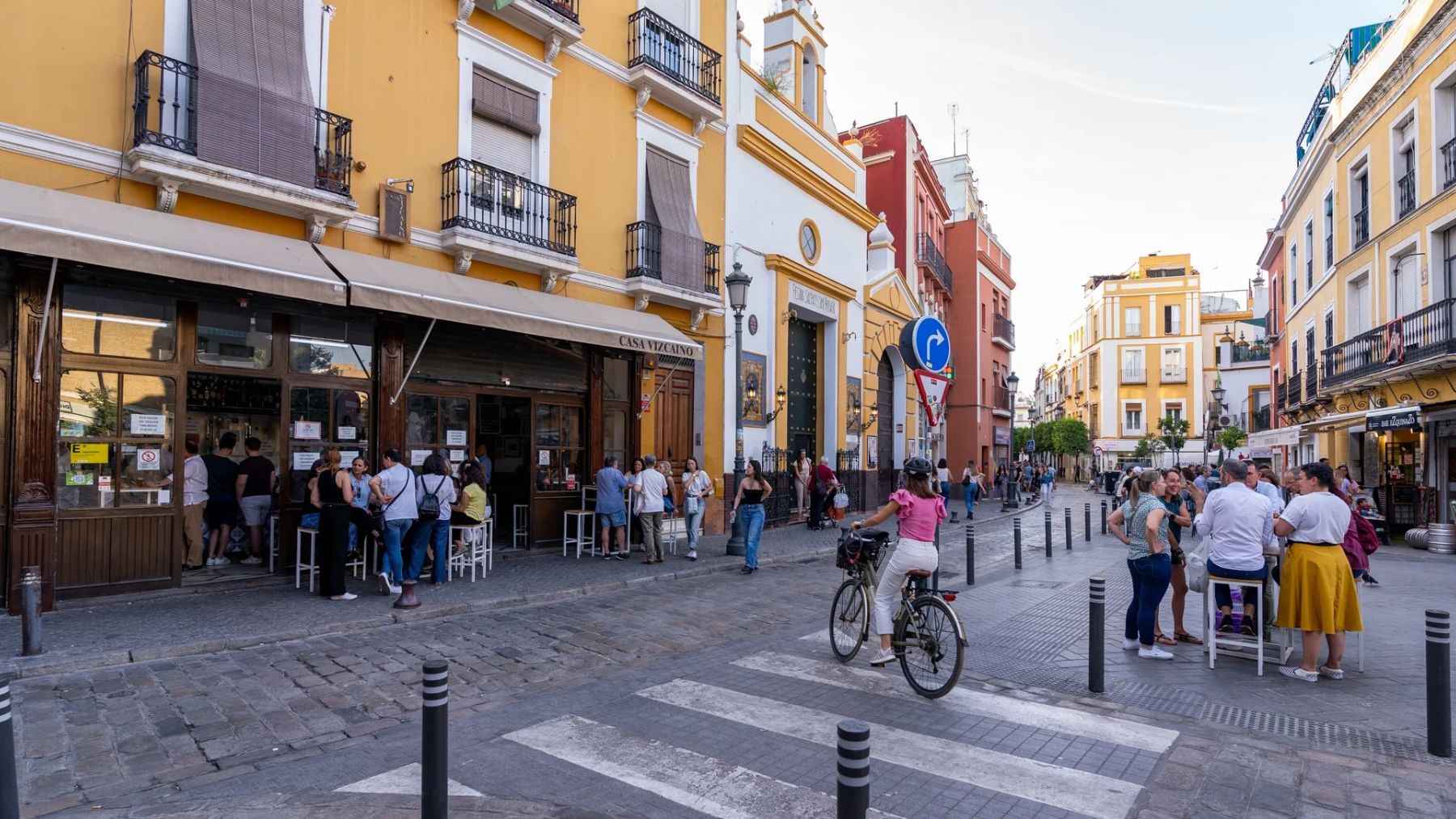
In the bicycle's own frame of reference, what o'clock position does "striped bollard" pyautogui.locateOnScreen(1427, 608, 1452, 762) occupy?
The striped bollard is roughly at 5 o'clock from the bicycle.

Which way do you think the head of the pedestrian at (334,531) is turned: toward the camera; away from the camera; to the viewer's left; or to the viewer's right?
away from the camera

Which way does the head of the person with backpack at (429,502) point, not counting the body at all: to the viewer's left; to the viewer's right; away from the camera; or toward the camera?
away from the camera

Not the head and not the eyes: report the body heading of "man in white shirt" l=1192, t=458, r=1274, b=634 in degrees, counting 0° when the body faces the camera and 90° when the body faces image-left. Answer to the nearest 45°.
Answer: approximately 180°

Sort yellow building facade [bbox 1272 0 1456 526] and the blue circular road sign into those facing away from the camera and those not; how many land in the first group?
0

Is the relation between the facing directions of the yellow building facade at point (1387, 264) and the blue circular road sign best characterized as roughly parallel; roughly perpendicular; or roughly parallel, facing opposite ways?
roughly perpendicular

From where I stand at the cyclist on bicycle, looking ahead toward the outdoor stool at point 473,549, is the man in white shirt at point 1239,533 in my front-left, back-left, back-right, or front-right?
back-right

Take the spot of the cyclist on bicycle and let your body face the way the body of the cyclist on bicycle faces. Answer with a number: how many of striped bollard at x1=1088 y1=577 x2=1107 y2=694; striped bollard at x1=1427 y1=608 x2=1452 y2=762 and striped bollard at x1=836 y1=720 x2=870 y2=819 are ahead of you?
0

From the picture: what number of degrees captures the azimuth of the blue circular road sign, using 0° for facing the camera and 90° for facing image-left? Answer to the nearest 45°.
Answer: approximately 315°

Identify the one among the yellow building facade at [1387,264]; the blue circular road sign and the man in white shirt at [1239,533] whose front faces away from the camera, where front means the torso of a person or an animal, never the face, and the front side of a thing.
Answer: the man in white shirt

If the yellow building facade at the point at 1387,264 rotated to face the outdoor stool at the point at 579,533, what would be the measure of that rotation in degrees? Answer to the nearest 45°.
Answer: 0° — it already faces it

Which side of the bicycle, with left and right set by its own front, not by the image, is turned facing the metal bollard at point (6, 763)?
left

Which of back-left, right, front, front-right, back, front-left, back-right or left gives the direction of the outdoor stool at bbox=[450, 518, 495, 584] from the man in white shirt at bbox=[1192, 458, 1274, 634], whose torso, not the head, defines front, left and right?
left

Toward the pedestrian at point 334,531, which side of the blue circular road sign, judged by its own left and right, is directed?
right

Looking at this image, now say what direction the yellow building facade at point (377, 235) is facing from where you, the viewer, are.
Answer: facing the viewer and to the right of the viewer

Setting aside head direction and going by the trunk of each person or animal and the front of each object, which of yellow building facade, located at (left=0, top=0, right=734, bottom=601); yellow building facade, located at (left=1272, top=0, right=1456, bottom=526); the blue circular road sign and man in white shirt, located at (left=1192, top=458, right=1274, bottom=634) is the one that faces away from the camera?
the man in white shirt

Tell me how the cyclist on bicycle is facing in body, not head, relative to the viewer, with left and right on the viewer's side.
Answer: facing away from the viewer and to the left of the viewer

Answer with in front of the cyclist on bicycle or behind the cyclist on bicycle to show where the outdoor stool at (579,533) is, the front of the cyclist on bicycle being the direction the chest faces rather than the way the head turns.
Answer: in front

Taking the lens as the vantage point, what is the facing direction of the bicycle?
facing away from the viewer and to the left of the viewer

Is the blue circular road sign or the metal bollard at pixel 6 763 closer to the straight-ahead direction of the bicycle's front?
the blue circular road sign
